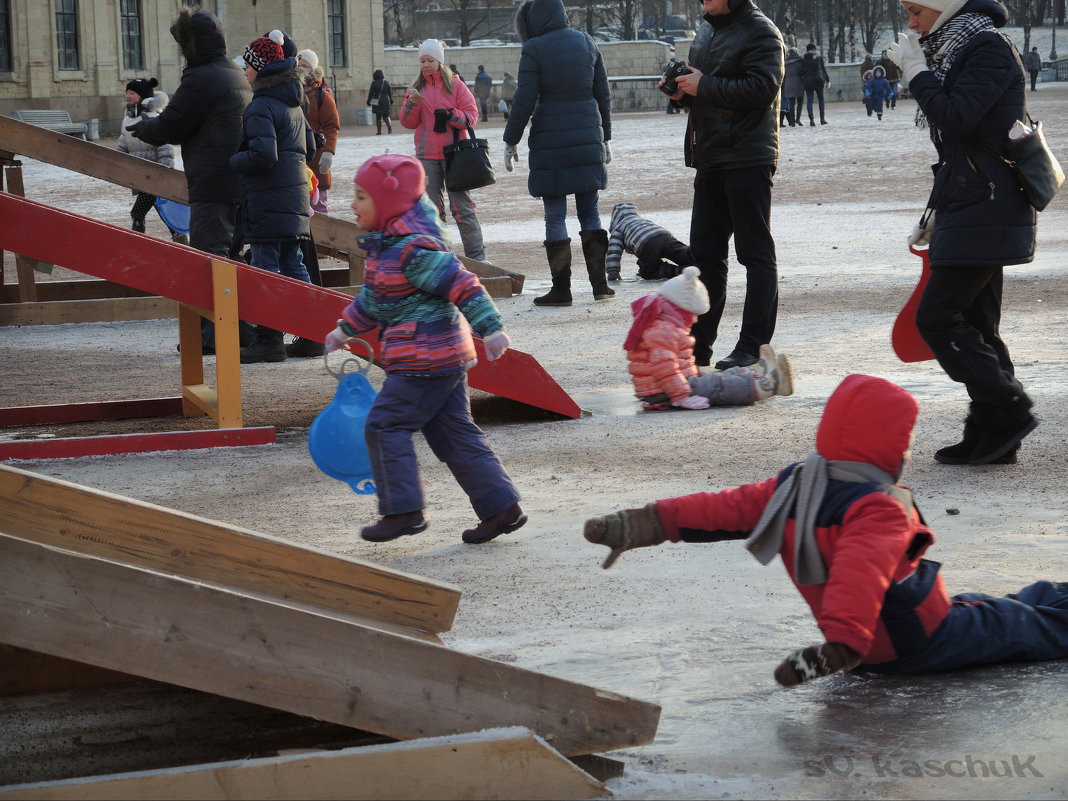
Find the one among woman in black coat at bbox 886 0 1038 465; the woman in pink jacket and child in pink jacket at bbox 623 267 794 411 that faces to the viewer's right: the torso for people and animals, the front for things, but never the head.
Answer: the child in pink jacket

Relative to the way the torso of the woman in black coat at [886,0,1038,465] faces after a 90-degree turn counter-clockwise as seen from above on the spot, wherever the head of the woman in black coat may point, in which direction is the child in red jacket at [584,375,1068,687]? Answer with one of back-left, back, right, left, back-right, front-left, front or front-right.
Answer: front

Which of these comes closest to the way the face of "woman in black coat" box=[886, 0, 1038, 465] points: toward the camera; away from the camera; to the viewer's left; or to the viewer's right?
to the viewer's left

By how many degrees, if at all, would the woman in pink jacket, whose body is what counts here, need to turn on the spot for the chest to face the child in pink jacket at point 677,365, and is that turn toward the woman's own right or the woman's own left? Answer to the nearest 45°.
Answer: approximately 45° to the woman's own left

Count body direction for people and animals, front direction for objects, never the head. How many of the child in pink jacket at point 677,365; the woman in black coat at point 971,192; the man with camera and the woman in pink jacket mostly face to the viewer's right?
1

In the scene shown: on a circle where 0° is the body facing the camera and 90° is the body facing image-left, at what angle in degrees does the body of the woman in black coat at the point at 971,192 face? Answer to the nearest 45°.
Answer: approximately 90°

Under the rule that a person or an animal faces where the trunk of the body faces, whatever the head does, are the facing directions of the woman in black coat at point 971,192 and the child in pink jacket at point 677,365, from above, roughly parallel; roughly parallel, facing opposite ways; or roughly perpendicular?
roughly parallel, facing opposite ways

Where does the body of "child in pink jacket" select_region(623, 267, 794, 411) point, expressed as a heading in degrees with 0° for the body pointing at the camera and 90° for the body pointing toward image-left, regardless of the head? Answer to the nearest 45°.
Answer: approximately 270°

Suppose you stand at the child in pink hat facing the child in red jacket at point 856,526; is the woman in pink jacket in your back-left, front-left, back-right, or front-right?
back-left

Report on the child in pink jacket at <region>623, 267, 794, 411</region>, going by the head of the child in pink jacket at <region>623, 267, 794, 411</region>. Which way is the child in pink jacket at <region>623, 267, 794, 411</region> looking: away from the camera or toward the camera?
away from the camera

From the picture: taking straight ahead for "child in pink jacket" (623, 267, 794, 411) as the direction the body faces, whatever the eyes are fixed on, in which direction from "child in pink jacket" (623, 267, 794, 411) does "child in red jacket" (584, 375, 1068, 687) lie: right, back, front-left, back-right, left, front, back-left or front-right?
right

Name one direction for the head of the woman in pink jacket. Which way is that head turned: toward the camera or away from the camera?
toward the camera
